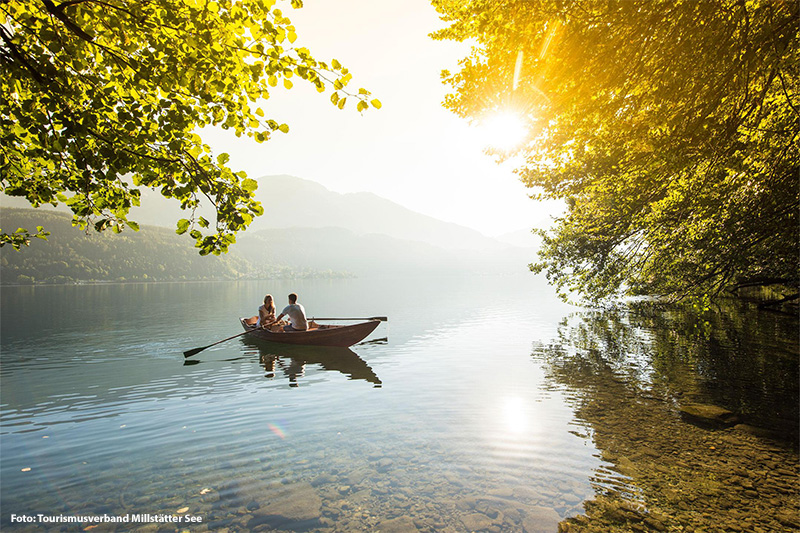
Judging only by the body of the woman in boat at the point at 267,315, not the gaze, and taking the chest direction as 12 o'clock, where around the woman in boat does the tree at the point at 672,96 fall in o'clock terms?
The tree is roughly at 1 o'clock from the woman in boat.

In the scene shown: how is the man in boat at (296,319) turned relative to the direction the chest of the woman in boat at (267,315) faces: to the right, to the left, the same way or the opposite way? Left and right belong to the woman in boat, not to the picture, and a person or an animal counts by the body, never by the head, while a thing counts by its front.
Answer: the opposite way

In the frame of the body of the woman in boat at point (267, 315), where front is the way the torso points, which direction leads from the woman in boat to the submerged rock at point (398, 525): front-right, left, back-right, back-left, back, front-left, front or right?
front-right

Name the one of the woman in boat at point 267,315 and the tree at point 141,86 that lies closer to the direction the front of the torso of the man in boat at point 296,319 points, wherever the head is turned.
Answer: the woman in boat

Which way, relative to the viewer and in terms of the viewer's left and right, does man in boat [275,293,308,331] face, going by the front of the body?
facing away from the viewer and to the left of the viewer

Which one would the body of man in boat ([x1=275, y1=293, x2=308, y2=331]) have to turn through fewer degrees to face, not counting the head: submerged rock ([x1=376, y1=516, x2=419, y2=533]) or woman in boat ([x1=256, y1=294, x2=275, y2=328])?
the woman in boat

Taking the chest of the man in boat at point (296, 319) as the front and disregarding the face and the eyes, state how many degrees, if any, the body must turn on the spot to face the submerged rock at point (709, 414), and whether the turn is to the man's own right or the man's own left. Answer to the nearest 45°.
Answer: approximately 180°

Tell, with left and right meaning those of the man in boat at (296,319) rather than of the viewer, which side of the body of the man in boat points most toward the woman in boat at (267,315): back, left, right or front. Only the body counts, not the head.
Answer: front
